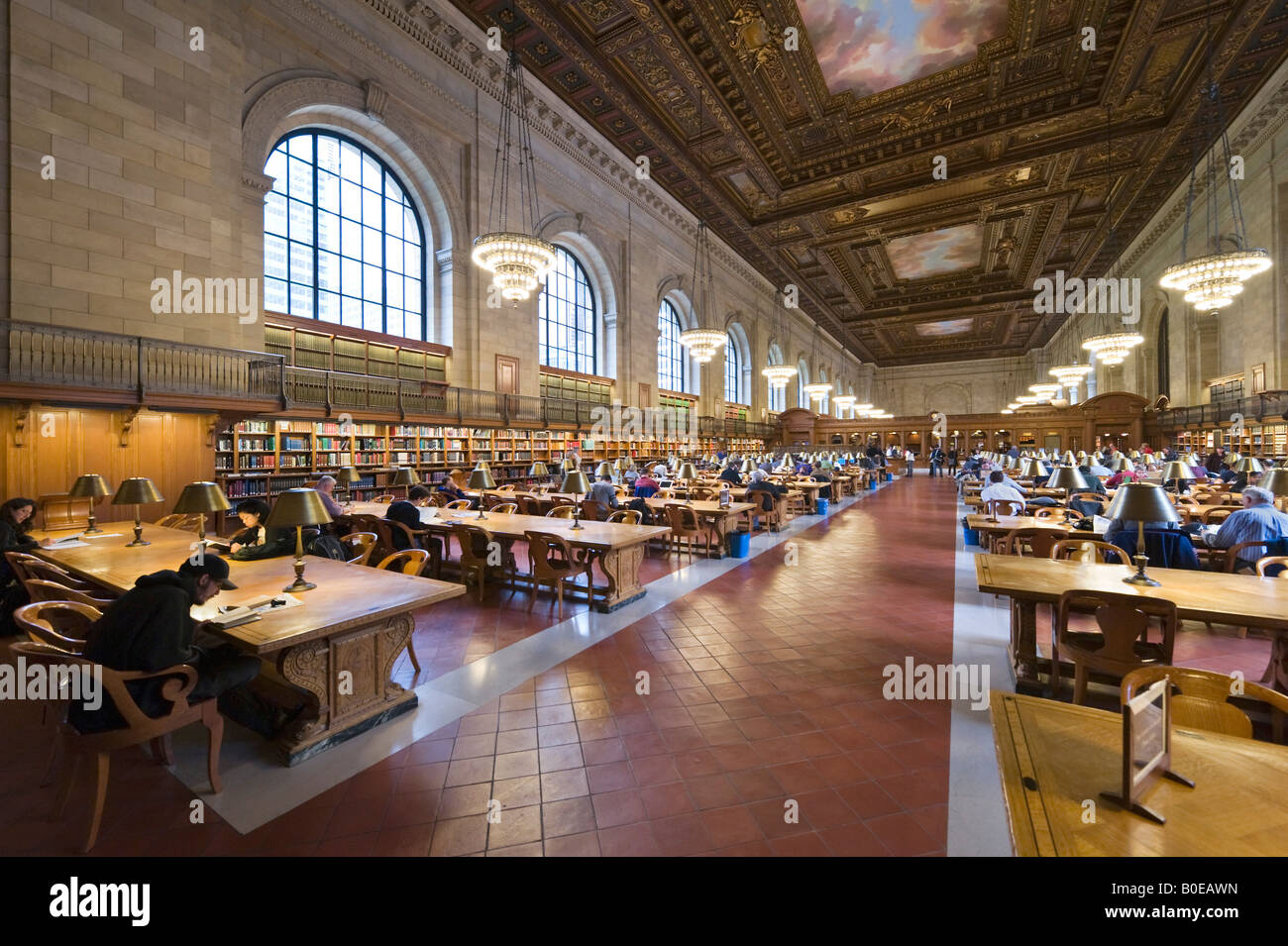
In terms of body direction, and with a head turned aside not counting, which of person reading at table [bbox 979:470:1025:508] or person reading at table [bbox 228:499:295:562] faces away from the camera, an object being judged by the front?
person reading at table [bbox 979:470:1025:508]

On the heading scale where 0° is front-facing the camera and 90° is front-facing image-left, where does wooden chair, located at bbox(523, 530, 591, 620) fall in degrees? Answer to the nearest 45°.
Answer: approximately 225°

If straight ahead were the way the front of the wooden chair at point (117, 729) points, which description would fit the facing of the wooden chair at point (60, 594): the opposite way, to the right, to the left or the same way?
the same way

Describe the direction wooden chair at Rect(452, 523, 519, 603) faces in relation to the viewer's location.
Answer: facing away from the viewer and to the right of the viewer

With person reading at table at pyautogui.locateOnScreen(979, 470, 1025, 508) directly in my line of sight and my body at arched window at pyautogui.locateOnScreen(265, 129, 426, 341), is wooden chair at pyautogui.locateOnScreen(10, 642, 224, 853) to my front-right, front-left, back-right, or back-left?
front-right

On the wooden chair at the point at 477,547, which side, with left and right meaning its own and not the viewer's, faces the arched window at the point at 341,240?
left

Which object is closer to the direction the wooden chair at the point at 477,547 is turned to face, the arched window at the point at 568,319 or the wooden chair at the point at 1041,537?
the arched window

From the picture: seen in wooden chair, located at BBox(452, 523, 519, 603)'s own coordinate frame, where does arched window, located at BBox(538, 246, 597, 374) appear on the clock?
The arched window is roughly at 11 o'clock from the wooden chair.

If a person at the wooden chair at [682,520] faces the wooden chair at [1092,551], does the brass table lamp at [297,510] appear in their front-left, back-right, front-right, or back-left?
front-right

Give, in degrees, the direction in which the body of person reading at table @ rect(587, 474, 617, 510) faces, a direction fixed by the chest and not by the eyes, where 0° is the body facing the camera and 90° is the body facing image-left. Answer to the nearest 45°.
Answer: approximately 225°
